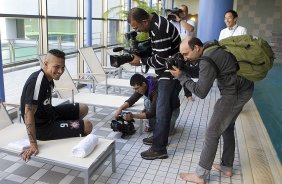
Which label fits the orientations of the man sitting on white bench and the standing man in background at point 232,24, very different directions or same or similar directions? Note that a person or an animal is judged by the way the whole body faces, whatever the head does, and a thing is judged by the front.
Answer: very different directions

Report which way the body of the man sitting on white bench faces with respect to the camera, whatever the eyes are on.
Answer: to the viewer's right

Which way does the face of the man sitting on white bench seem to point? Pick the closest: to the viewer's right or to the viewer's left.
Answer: to the viewer's right

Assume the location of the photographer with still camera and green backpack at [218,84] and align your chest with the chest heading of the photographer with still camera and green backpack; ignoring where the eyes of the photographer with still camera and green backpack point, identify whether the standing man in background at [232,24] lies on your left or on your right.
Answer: on your right

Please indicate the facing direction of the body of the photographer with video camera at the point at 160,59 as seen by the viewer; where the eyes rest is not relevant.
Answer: to the viewer's left

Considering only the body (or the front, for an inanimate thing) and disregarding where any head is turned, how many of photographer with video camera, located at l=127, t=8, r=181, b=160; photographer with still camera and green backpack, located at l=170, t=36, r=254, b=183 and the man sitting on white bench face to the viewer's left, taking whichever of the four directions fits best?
2

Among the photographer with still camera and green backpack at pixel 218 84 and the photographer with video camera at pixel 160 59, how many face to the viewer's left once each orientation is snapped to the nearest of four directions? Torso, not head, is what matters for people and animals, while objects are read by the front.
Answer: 2

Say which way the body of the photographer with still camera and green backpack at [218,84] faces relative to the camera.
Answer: to the viewer's left
